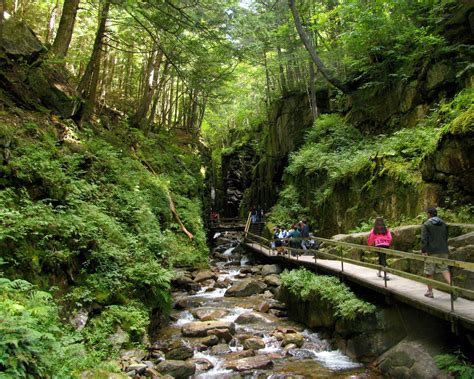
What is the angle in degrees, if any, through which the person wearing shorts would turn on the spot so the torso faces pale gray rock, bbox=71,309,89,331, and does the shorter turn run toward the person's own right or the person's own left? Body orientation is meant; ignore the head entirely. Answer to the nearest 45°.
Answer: approximately 90° to the person's own left

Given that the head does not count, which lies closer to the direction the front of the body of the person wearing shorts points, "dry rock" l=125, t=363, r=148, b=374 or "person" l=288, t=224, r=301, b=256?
the person

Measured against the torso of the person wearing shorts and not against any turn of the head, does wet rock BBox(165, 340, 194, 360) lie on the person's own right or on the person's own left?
on the person's own left

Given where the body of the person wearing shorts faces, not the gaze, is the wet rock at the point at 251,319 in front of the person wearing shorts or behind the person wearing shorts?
in front

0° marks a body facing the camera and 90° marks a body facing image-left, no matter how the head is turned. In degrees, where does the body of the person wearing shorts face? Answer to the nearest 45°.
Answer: approximately 135°

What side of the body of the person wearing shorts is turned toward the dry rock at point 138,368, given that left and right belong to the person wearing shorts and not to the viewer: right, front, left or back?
left

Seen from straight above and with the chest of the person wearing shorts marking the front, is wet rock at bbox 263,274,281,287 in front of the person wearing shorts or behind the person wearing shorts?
in front
